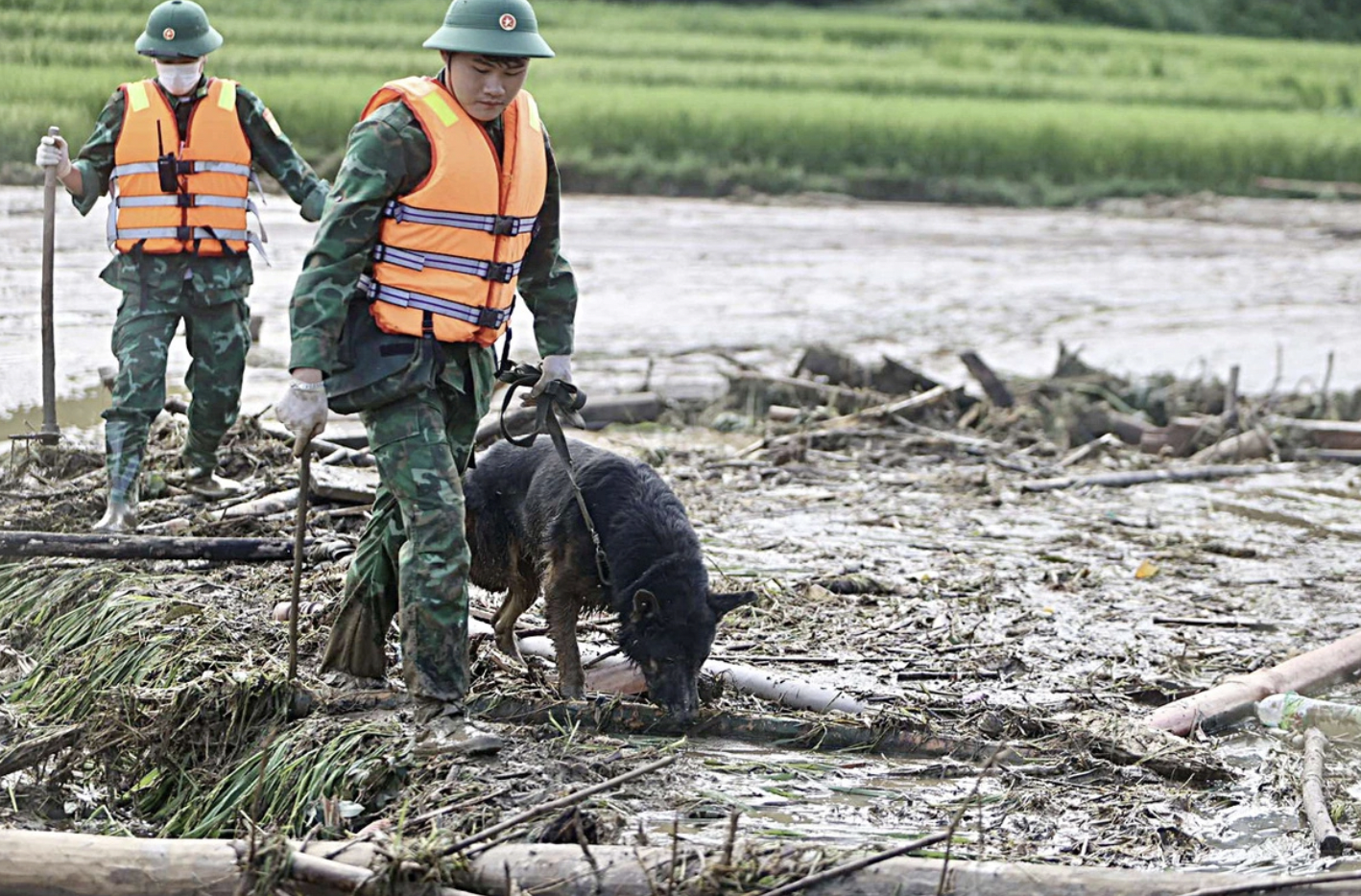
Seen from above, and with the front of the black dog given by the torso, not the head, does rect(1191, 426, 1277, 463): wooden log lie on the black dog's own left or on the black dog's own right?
on the black dog's own left

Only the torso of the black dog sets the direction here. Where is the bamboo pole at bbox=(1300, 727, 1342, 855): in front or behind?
in front

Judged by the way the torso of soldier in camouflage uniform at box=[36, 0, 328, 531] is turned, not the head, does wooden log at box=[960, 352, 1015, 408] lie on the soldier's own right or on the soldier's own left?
on the soldier's own left

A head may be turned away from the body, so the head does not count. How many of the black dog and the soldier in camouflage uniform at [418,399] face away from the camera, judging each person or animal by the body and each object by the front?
0

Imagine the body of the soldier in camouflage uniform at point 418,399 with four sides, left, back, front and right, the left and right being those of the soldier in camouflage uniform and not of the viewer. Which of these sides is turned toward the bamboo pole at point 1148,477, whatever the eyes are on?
left

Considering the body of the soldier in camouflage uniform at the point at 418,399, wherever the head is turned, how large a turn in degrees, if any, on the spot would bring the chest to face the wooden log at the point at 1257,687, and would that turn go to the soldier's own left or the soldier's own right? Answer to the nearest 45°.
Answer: approximately 45° to the soldier's own left

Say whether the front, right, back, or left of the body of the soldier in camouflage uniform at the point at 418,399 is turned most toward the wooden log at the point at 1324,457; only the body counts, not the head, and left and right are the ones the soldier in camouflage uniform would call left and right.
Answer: left

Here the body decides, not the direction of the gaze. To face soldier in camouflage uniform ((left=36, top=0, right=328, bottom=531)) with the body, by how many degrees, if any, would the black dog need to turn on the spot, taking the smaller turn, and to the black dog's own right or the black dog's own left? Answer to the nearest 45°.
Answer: approximately 180°

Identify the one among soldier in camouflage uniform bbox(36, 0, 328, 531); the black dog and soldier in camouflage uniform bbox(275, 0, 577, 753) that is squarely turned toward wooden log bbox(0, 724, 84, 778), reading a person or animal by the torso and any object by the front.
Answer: soldier in camouflage uniform bbox(36, 0, 328, 531)

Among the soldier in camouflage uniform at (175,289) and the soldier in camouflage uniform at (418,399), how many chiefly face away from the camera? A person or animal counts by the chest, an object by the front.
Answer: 0

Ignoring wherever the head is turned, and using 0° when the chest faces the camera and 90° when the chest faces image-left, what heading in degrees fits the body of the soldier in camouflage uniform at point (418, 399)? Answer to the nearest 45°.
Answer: approximately 315°

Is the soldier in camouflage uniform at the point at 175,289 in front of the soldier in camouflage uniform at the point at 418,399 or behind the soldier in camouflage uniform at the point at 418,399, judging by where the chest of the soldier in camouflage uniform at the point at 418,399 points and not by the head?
behind
